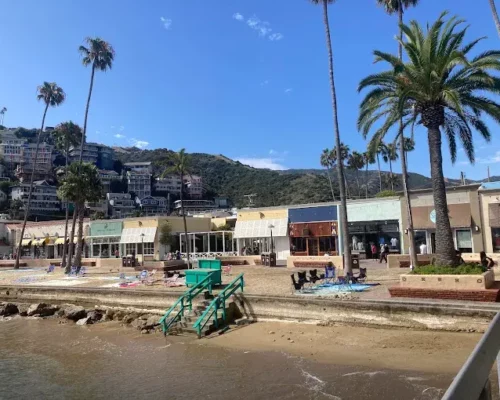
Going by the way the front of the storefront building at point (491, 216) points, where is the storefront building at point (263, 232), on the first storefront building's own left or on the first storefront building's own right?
on the first storefront building's own right

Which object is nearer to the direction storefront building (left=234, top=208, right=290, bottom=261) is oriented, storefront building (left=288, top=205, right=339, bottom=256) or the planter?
the planter

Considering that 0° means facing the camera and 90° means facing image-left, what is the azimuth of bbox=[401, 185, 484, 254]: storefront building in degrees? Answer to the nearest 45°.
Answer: approximately 0°

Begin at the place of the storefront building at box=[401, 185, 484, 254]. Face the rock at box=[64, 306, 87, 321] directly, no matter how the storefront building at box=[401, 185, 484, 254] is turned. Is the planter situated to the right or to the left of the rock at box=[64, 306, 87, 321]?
left

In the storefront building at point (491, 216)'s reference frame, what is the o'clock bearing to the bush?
The bush is roughly at 12 o'clock from the storefront building.

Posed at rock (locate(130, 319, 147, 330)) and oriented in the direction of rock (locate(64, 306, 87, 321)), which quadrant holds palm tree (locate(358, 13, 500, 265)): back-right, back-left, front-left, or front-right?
back-right

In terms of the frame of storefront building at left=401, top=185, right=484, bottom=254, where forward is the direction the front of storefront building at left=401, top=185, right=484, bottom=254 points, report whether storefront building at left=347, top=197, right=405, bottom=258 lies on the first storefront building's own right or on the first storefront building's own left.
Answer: on the first storefront building's own right
